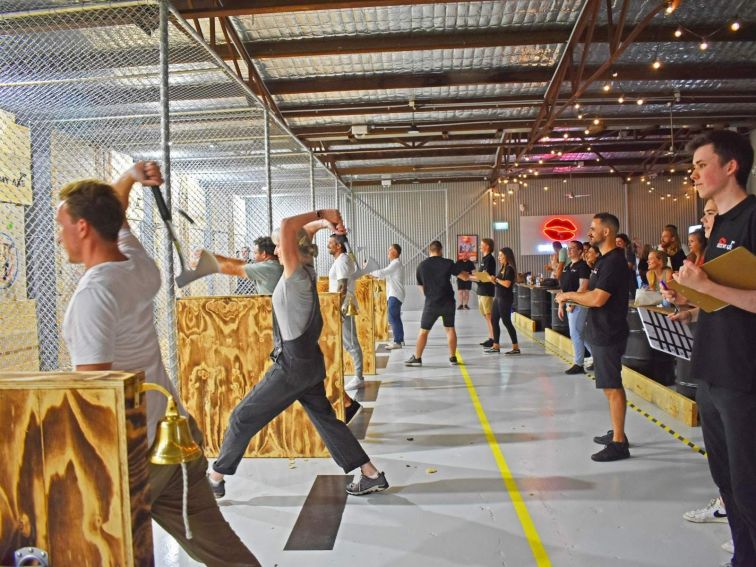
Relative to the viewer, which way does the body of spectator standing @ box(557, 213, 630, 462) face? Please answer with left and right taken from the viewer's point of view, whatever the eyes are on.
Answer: facing to the left of the viewer

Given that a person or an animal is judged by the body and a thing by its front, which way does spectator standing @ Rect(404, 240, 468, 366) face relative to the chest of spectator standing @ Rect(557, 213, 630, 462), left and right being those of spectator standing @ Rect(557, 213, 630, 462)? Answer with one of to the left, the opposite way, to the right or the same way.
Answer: to the right

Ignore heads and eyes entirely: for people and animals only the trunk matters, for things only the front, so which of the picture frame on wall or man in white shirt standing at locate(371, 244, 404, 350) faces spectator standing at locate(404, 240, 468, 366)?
the picture frame on wall

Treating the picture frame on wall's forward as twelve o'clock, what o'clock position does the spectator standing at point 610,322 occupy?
The spectator standing is roughly at 12 o'clock from the picture frame on wall.

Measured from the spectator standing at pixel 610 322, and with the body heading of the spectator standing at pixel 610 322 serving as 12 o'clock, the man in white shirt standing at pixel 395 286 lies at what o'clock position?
the man in white shirt standing at pixel 395 286 is roughly at 2 o'clock from the spectator standing at pixel 610 322.

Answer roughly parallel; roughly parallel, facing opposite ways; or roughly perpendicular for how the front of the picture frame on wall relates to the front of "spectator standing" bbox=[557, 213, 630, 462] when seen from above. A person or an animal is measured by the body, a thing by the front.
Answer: roughly perpendicular

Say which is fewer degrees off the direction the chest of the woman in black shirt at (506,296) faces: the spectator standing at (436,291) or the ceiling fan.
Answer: the spectator standing

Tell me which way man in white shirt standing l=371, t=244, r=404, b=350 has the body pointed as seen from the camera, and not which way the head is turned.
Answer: to the viewer's left

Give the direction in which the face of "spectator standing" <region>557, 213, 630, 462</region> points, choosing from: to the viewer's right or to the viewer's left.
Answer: to the viewer's left

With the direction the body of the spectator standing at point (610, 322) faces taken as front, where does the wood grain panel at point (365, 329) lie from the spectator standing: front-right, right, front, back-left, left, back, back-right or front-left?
front-right

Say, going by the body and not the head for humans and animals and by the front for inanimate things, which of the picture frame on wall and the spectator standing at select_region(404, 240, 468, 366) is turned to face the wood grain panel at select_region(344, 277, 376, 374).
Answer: the picture frame on wall

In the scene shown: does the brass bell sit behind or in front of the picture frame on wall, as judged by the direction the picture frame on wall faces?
in front

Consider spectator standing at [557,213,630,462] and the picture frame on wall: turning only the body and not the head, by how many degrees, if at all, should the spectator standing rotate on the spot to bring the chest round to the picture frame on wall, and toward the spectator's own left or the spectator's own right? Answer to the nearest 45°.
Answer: approximately 90° to the spectator's own right

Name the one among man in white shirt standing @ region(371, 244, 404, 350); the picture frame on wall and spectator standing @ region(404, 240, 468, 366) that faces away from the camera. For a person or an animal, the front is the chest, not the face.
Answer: spectator standing @ region(404, 240, 468, 366)
